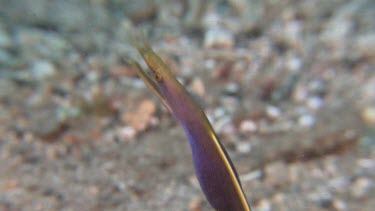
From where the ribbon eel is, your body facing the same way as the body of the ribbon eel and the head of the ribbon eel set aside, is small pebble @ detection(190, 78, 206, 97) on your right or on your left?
on your right

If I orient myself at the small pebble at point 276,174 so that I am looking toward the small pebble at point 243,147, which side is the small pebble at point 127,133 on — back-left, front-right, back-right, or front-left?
front-left

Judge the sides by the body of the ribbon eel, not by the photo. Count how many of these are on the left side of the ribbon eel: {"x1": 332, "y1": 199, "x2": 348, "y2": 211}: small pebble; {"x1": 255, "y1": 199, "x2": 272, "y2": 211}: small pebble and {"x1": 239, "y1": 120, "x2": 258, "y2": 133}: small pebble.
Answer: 0

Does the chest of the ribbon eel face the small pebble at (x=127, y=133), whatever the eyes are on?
no

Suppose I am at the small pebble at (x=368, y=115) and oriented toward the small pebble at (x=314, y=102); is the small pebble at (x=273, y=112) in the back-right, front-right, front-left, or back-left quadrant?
front-left

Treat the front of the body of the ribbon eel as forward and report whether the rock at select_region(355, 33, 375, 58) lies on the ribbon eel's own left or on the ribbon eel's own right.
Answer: on the ribbon eel's own right

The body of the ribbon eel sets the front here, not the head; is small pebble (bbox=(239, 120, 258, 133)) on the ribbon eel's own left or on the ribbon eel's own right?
on the ribbon eel's own right

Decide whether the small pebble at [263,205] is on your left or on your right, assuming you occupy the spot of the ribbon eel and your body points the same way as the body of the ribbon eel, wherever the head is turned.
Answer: on your right

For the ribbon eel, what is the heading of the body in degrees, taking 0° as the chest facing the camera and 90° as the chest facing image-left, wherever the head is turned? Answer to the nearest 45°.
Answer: approximately 90°

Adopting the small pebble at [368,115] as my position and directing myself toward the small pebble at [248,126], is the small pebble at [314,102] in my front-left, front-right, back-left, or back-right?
front-right

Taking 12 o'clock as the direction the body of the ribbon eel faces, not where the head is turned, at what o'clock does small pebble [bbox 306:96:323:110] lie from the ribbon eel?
The small pebble is roughly at 4 o'clock from the ribbon eel.

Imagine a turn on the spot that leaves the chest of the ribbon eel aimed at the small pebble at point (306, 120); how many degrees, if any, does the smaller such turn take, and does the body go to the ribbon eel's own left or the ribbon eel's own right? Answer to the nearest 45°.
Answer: approximately 135° to the ribbon eel's own right

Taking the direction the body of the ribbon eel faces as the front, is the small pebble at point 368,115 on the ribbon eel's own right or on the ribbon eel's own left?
on the ribbon eel's own right
